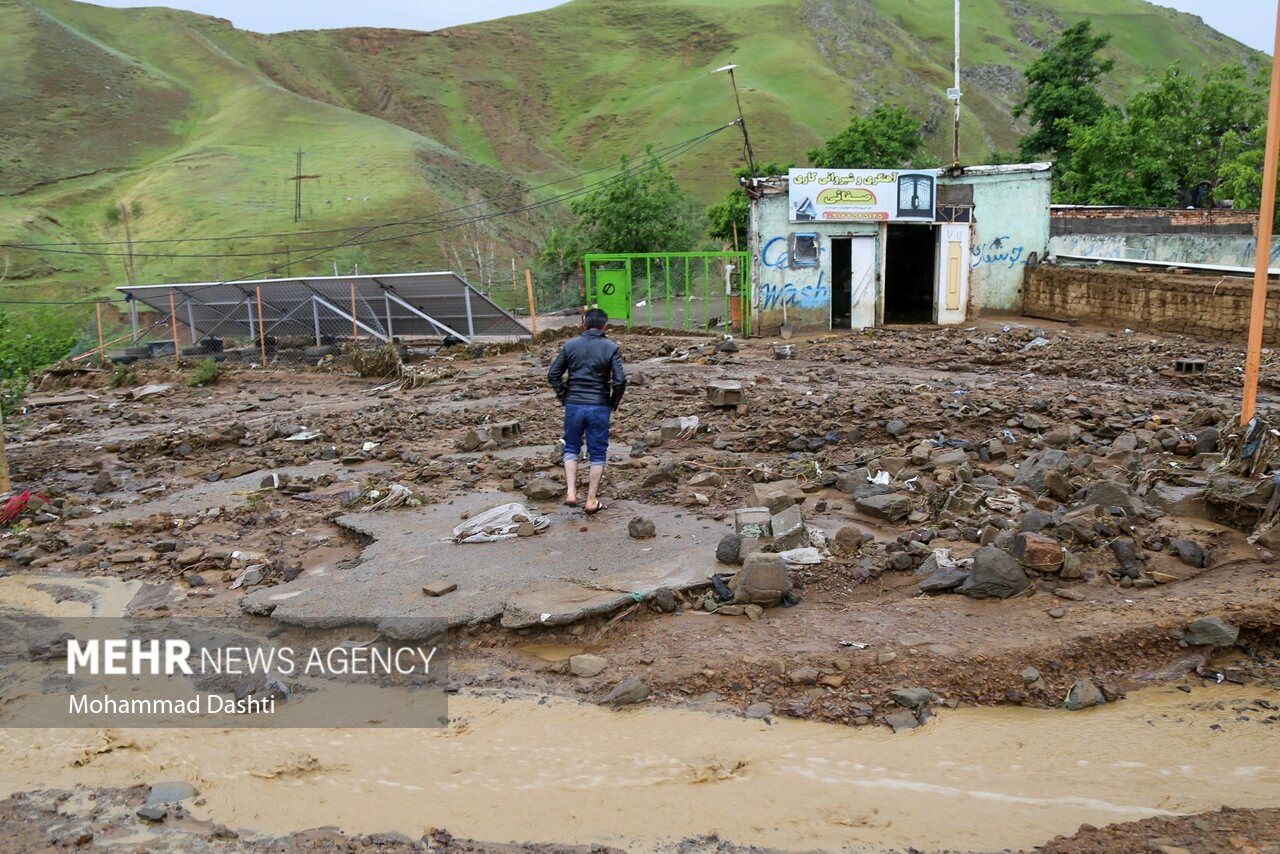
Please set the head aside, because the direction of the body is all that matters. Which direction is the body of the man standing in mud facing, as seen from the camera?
away from the camera

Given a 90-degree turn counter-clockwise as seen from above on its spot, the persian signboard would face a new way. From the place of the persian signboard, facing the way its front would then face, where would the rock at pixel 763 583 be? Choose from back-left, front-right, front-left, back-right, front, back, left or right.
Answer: right

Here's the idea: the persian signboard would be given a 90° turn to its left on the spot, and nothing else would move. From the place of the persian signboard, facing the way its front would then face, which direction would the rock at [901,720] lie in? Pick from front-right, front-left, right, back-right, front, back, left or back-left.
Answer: right

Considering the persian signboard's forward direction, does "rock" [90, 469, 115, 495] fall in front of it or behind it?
in front

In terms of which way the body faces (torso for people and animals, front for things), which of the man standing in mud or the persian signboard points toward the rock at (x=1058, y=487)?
the persian signboard

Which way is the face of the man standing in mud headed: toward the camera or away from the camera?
away from the camera

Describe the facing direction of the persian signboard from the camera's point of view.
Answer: facing the viewer

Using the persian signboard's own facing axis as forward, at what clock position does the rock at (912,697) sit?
The rock is roughly at 12 o'clock from the persian signboard.

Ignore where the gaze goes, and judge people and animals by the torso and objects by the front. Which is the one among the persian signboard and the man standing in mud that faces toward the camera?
the persian signboard

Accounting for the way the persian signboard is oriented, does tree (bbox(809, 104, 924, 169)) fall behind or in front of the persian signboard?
behind

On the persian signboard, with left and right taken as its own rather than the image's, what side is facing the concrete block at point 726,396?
front

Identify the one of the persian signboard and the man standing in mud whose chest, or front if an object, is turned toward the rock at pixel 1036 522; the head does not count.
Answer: the persian signboard

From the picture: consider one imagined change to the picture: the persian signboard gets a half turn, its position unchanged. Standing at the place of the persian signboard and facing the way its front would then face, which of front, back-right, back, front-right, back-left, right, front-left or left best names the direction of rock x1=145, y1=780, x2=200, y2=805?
back

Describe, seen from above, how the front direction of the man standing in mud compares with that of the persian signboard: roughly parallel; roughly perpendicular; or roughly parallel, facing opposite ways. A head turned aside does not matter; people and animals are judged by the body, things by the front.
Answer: roughly parallel, facing opposite ways

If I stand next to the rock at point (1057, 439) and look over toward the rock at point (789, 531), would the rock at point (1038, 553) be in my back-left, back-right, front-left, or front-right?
front-left

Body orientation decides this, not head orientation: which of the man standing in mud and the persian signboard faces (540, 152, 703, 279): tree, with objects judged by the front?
the man standing in mud

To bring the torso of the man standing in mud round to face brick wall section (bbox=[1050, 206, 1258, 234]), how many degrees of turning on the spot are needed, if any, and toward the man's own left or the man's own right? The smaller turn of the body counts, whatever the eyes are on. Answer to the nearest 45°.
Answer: approximately 45° to the man's own right

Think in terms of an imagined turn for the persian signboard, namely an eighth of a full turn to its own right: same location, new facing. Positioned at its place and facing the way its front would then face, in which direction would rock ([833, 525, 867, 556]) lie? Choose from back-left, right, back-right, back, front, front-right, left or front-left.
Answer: front-left

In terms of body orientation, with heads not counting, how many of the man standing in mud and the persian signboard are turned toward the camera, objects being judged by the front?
1
